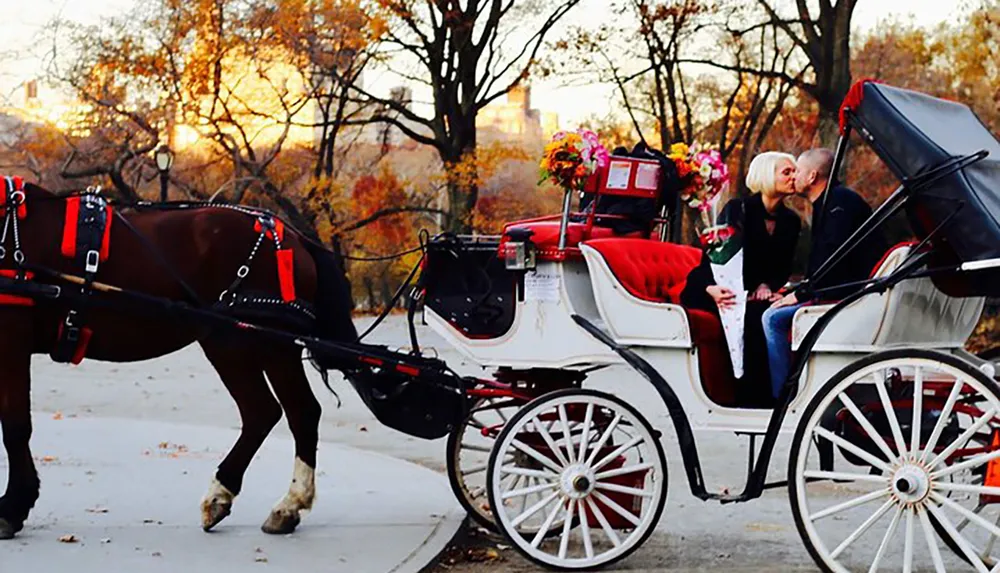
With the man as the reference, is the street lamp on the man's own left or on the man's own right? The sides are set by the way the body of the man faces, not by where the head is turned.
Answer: on the man's own right

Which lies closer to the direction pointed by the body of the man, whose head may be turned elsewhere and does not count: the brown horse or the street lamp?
the brown horse

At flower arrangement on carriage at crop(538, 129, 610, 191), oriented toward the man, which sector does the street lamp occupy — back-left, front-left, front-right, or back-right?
back-left

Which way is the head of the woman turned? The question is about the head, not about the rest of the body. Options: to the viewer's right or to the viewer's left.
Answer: to the viewer's right

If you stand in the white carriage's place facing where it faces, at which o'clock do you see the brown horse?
The brown horse is roughly at 12 o'clock from the white carriage.

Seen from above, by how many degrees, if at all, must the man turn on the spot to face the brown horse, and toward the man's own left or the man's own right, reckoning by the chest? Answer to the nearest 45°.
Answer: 0° — they already face it

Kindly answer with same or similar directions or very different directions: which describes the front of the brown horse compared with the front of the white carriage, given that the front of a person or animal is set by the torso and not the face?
same or similar directions

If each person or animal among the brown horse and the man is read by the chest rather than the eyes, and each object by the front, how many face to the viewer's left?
2

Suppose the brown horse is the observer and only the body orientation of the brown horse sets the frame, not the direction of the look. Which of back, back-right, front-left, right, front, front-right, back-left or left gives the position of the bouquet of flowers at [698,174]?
back

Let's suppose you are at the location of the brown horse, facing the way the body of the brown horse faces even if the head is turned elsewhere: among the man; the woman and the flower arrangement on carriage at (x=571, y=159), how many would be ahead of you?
0

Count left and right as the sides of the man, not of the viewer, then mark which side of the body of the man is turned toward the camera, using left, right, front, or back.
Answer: left

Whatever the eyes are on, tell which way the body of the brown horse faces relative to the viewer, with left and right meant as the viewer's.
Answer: facing to the left of the viewer

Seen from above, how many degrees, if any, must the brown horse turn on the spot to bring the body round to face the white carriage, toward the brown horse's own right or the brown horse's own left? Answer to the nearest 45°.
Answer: approximately 135° to the brown horse's own left

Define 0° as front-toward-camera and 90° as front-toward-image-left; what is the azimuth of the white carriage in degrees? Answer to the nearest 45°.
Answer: approximately 90°

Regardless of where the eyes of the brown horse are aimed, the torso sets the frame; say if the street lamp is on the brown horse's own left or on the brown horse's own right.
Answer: on the brown horse's own right

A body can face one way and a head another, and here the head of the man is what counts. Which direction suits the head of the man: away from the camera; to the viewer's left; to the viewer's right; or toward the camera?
to the viewer's left
